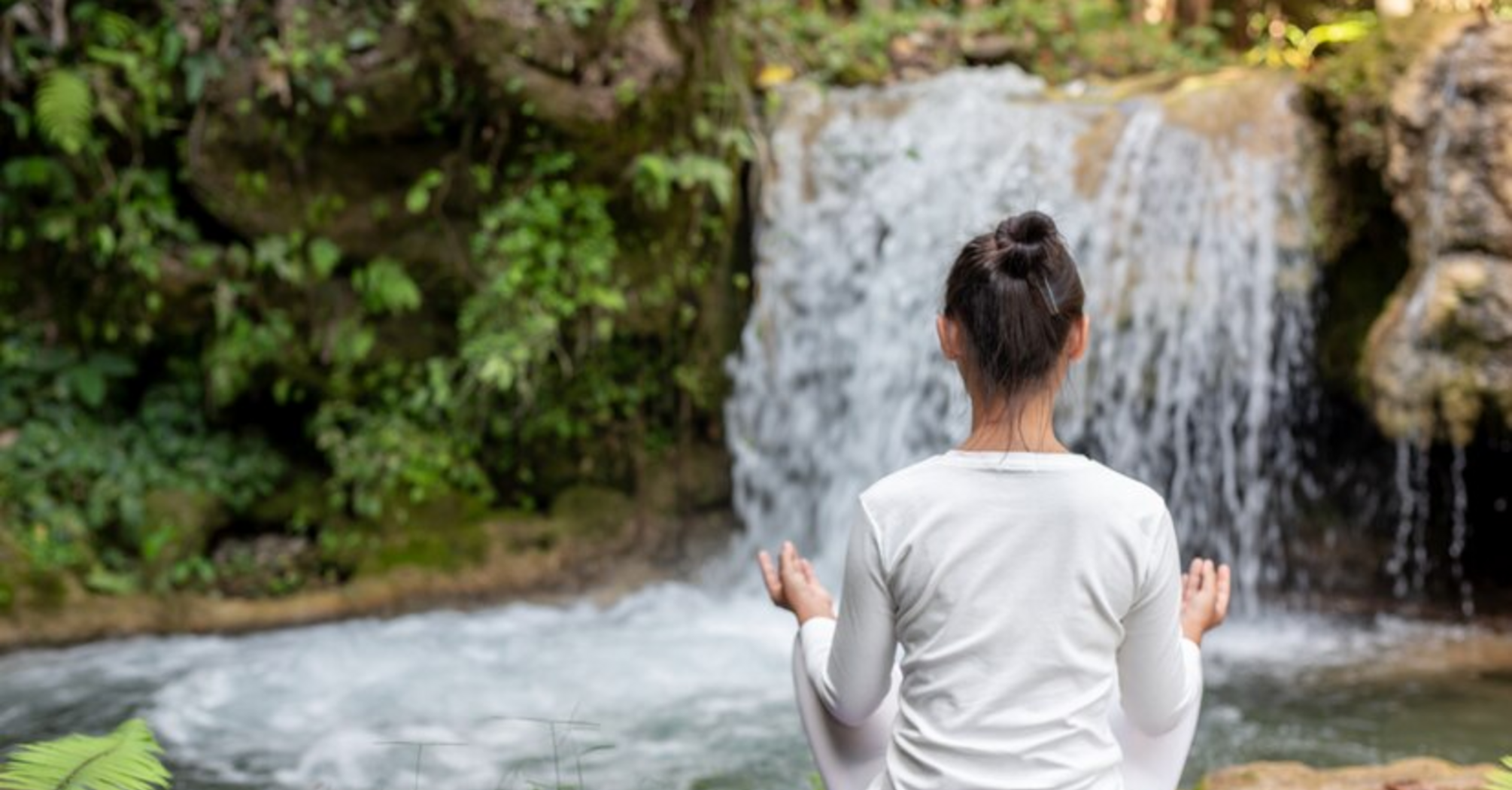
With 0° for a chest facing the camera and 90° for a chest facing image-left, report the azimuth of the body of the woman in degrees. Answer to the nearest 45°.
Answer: approximately 180°

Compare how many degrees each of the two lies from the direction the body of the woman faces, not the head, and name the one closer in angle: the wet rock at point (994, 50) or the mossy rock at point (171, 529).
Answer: the wet rock

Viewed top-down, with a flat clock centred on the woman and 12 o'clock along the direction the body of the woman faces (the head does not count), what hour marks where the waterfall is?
The waterfall is roughly at 12 o'clock from the woman.

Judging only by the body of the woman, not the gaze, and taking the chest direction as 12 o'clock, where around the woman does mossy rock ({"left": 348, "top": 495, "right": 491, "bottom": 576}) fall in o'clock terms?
The mossy rock is roughly at 11 o'clock from the woman.

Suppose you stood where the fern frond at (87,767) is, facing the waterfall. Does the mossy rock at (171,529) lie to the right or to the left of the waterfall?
left

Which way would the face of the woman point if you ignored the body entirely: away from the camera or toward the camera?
away from the camera

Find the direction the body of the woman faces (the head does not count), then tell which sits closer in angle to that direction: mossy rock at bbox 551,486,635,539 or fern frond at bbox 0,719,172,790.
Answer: the mossy rock

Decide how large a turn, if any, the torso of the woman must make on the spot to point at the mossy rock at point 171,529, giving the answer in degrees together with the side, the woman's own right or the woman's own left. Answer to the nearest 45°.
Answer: approximately 45° to the woman's own left

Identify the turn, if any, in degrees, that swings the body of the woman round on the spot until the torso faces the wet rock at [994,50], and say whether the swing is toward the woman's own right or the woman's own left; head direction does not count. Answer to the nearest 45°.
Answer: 0° — they already face it

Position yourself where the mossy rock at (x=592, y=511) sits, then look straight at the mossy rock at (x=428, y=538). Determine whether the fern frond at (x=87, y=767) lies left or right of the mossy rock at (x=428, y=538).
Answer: left

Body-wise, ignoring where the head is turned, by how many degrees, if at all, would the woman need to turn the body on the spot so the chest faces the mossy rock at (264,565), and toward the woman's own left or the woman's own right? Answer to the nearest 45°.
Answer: approximately 45° to the woman's own left

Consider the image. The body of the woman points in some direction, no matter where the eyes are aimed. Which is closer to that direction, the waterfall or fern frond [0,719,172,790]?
the waterfall

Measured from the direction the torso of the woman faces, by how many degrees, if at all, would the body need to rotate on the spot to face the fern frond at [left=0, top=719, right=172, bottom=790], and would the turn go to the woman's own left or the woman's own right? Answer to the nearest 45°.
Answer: approximately 90° to the woman's own left
